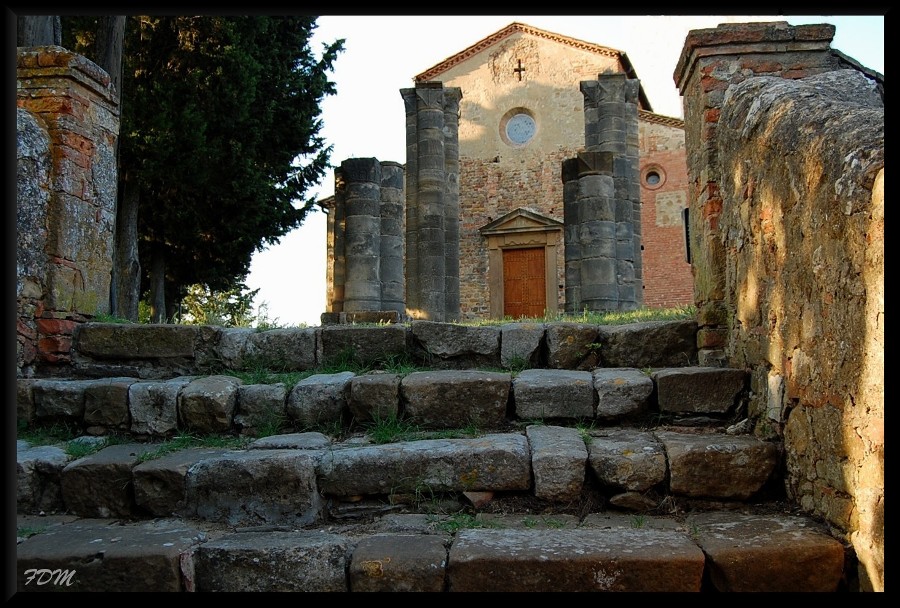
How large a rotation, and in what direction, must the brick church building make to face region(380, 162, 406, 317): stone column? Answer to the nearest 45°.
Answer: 0° — it already faces it

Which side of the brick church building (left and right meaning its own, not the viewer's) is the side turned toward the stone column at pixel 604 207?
front

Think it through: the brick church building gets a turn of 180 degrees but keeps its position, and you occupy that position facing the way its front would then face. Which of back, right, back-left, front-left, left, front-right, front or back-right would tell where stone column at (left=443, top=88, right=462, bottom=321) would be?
back

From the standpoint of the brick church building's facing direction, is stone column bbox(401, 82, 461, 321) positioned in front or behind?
in front

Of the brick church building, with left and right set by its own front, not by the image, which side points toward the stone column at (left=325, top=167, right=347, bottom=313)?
front

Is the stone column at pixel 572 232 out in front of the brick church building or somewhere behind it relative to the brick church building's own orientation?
in front

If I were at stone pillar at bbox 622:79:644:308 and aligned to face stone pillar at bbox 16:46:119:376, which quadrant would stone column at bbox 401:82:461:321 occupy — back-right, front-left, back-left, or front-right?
front-right

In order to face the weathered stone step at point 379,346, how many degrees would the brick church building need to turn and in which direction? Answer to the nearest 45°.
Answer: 0° — it already faces it

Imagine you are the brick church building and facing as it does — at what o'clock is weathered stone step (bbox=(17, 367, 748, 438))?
The weathered stone step is roughly at 12 o'clock from the brick church building.

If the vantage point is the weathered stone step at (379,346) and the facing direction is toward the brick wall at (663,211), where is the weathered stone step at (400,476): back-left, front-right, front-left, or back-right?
back-right

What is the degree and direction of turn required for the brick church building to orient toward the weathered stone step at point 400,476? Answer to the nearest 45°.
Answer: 0° — it already faces it

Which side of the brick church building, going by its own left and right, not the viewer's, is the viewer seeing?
front

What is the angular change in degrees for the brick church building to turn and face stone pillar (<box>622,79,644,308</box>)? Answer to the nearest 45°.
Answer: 0° — it already faces it

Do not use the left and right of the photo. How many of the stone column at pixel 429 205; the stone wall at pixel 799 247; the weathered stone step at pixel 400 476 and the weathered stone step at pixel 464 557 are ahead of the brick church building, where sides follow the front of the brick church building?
4
